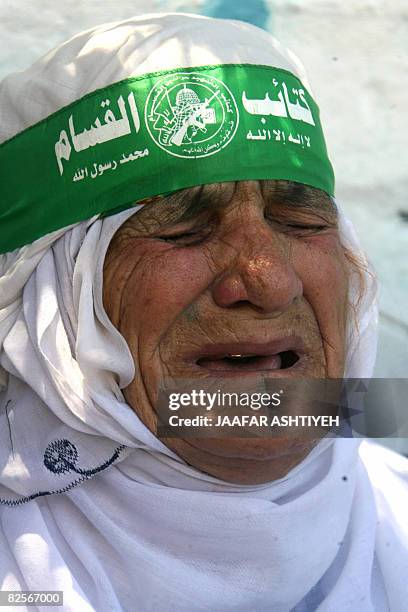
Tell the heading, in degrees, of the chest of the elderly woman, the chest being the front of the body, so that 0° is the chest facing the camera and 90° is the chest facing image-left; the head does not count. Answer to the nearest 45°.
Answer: approximately 315°

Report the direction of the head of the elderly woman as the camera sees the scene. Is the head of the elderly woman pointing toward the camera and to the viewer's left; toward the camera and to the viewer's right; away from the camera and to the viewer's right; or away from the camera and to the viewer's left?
toward the camera and to the viewer's right
